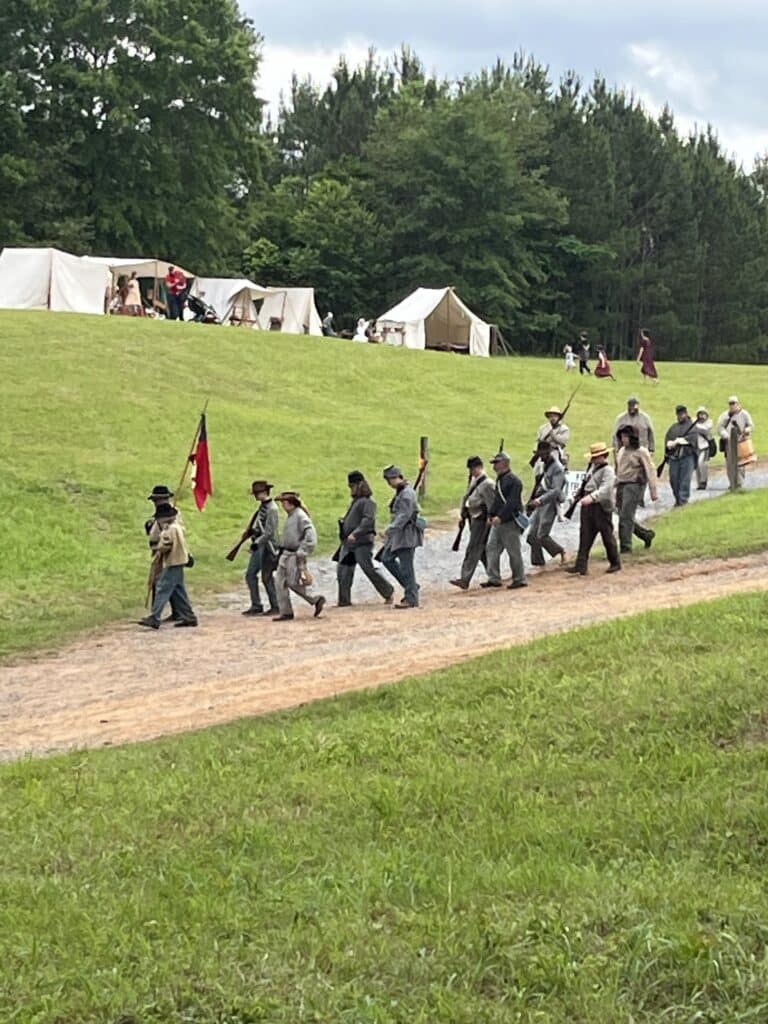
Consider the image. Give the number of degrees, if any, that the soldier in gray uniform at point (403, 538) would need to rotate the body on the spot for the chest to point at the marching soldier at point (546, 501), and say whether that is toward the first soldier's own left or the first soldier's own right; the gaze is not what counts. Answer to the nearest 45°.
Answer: approximately 135° to the first soldier's own right

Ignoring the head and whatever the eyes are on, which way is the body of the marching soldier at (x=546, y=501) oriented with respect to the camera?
to the viewer's left

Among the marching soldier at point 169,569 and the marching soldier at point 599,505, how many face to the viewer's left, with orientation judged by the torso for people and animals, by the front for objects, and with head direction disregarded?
2

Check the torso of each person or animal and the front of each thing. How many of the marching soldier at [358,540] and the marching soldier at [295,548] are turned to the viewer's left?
2

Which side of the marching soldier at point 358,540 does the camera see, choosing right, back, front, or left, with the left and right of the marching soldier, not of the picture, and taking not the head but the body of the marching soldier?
left

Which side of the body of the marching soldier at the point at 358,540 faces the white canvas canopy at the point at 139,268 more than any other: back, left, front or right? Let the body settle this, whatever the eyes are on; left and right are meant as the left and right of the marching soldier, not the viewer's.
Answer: right

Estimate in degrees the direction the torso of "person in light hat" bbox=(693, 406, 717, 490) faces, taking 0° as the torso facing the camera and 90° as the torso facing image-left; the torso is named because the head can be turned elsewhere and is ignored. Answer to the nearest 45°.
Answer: approximately 45°

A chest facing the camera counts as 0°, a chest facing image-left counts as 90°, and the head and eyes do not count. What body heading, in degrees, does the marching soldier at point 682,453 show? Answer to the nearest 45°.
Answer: approximately 45°

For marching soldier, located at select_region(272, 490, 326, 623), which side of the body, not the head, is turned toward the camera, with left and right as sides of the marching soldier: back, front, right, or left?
left

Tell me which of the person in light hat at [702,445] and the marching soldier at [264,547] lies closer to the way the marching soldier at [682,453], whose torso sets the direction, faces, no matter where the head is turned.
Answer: the marching soldier

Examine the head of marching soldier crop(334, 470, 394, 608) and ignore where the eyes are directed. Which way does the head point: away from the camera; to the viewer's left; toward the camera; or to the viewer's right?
to the viewer's left

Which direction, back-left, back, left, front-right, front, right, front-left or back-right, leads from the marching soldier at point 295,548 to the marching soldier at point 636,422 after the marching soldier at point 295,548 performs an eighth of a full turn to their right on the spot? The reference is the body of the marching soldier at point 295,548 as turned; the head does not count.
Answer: right
